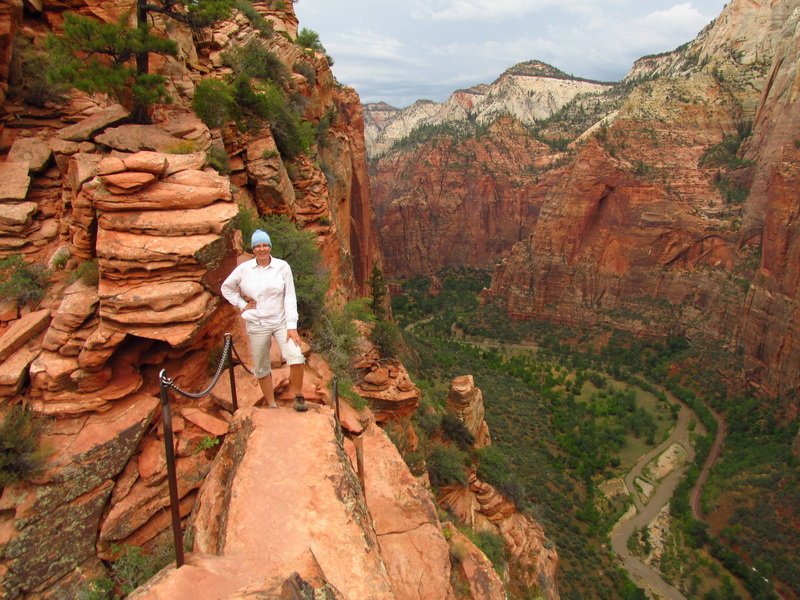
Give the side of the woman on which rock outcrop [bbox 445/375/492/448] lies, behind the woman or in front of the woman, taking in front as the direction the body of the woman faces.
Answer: behind

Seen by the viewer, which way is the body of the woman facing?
toward the camera

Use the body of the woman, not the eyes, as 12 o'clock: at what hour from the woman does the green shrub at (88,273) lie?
The green shrub is roughly at 4 o'clock from the woman.

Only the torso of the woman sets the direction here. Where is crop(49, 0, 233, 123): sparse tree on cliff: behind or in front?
behind

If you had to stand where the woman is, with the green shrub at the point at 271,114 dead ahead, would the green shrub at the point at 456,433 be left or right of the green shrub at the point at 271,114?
right

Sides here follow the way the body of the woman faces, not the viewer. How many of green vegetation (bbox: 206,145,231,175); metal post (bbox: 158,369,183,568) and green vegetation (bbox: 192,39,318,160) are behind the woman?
2

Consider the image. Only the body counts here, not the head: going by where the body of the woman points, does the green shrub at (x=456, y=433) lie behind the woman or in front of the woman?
behind

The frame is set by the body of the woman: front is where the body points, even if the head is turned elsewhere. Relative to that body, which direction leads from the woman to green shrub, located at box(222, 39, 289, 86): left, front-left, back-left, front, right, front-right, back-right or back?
back

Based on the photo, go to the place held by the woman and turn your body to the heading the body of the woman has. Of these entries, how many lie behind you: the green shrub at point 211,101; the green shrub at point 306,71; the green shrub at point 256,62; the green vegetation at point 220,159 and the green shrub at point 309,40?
5

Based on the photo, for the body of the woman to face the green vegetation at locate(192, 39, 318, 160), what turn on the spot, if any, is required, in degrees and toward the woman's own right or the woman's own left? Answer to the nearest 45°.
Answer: approximately 180°

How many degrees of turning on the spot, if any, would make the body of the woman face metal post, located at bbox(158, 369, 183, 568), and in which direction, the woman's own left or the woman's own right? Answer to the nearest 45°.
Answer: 0° — they already face it
